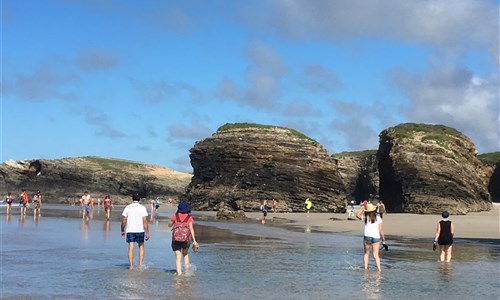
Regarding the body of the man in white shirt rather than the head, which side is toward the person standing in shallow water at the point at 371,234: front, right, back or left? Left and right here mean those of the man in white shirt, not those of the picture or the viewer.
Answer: right

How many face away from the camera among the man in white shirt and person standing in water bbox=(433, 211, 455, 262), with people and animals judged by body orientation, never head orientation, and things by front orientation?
2

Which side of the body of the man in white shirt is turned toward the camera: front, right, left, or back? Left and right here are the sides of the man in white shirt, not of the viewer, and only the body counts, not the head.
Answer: back

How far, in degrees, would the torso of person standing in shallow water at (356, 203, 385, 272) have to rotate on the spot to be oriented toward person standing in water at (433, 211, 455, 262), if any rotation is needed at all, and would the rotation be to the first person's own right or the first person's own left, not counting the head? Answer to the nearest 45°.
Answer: approximately 45° to the first person's own right

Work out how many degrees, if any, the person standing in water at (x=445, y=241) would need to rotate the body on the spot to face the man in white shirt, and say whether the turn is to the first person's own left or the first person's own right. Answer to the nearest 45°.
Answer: approximately 135° to the first person's own left

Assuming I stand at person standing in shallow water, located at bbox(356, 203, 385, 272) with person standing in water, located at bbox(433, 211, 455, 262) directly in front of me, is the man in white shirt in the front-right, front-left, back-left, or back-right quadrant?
back-left

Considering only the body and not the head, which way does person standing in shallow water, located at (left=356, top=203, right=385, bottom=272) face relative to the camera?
away from the camera

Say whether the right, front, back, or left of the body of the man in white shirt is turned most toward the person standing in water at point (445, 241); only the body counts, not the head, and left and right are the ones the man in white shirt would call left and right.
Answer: right

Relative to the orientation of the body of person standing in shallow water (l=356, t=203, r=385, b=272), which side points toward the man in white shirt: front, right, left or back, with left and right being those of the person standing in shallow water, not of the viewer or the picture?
left

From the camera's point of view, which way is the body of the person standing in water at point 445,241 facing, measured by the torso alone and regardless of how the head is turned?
away from the camera
